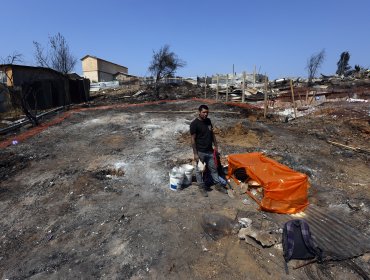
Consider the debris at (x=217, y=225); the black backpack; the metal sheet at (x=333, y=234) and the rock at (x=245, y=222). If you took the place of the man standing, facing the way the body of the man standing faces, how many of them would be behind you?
0

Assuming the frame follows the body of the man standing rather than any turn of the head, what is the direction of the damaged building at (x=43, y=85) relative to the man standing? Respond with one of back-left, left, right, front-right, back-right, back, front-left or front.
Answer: back

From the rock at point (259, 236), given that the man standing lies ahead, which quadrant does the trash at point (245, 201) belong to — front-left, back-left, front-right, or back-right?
front-right

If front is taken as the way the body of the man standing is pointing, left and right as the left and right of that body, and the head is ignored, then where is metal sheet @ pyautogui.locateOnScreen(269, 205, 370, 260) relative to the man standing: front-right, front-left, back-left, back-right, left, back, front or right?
front

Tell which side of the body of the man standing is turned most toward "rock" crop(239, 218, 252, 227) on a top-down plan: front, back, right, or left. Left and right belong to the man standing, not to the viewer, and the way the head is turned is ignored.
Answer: front

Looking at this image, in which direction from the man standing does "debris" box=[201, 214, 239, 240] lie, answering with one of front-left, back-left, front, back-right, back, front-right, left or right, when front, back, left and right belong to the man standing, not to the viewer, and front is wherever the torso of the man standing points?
front-right

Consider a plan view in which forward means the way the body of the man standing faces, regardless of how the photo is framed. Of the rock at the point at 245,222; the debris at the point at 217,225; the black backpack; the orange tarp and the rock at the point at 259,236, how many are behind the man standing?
0

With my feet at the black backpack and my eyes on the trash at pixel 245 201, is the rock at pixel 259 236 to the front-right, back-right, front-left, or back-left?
front-left

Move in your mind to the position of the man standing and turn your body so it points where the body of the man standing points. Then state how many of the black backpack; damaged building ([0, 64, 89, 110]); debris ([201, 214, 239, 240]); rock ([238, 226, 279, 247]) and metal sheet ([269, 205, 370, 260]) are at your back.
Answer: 1

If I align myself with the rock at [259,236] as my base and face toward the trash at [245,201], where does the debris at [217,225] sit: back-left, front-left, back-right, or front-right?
front-left

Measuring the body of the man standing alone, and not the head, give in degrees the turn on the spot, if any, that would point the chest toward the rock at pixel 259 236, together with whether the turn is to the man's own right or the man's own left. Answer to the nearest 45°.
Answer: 0° — they already face it

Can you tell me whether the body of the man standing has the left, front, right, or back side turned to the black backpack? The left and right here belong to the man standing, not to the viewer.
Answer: front

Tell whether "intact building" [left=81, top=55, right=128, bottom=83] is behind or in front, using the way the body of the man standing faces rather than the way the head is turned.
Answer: behind
